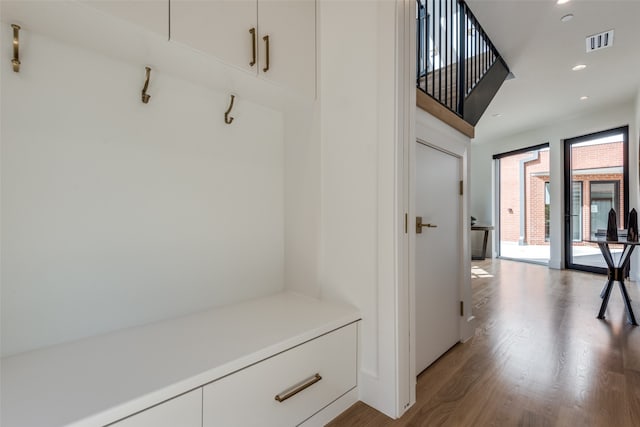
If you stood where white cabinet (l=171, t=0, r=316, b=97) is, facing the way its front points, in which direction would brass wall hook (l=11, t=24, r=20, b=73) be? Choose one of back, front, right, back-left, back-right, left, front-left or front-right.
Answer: back-right

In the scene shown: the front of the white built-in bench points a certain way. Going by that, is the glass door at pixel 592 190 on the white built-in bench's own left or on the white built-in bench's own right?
on the white built-in bench's own left

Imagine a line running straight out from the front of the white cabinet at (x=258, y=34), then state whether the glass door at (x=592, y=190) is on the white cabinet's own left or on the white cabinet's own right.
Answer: on the white cabinet's own left

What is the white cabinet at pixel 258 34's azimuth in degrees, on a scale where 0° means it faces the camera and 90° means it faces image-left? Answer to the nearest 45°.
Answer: approximately 315°

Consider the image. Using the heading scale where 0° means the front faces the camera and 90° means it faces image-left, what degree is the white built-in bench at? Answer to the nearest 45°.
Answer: approximately 315°

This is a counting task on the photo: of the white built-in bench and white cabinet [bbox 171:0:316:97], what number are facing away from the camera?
0
